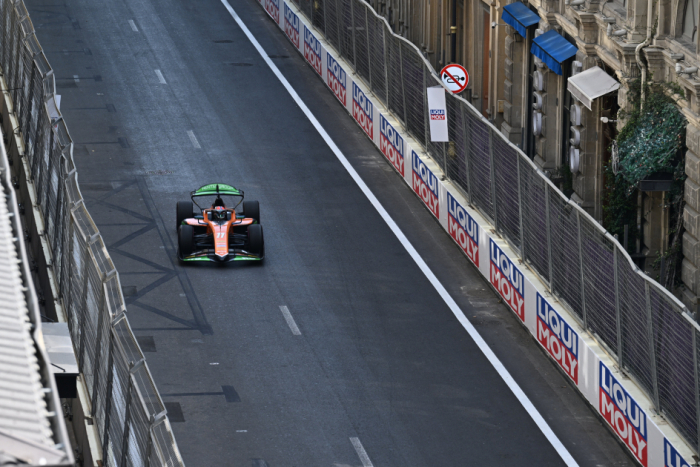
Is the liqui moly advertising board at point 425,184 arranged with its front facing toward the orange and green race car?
yes

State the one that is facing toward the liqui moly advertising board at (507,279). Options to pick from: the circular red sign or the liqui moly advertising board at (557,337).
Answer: the circular red sign

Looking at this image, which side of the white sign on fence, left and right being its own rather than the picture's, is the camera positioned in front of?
front

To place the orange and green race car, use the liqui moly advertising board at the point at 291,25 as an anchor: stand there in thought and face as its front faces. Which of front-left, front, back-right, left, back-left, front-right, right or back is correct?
front-left

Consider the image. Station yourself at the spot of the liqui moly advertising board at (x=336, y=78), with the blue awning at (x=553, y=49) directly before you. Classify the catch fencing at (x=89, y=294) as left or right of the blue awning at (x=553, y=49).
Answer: right

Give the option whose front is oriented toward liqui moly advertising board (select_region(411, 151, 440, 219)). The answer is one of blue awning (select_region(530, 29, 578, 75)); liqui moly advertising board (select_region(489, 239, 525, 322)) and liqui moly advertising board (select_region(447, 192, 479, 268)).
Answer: the blue awning

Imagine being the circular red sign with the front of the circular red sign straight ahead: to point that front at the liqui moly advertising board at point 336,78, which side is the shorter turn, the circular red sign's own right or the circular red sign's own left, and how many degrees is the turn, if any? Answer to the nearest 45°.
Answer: approximately 135° to the circular red sign's own right

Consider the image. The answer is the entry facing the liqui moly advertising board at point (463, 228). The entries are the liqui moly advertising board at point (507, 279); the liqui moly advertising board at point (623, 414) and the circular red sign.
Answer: the circular red sign

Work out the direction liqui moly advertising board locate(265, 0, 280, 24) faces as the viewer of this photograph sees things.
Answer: facing the viewer and to the left of the viewer

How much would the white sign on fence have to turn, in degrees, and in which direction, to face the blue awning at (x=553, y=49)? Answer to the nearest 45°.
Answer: approximately 135° to its left

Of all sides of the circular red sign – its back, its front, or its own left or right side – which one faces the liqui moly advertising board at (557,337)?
front
